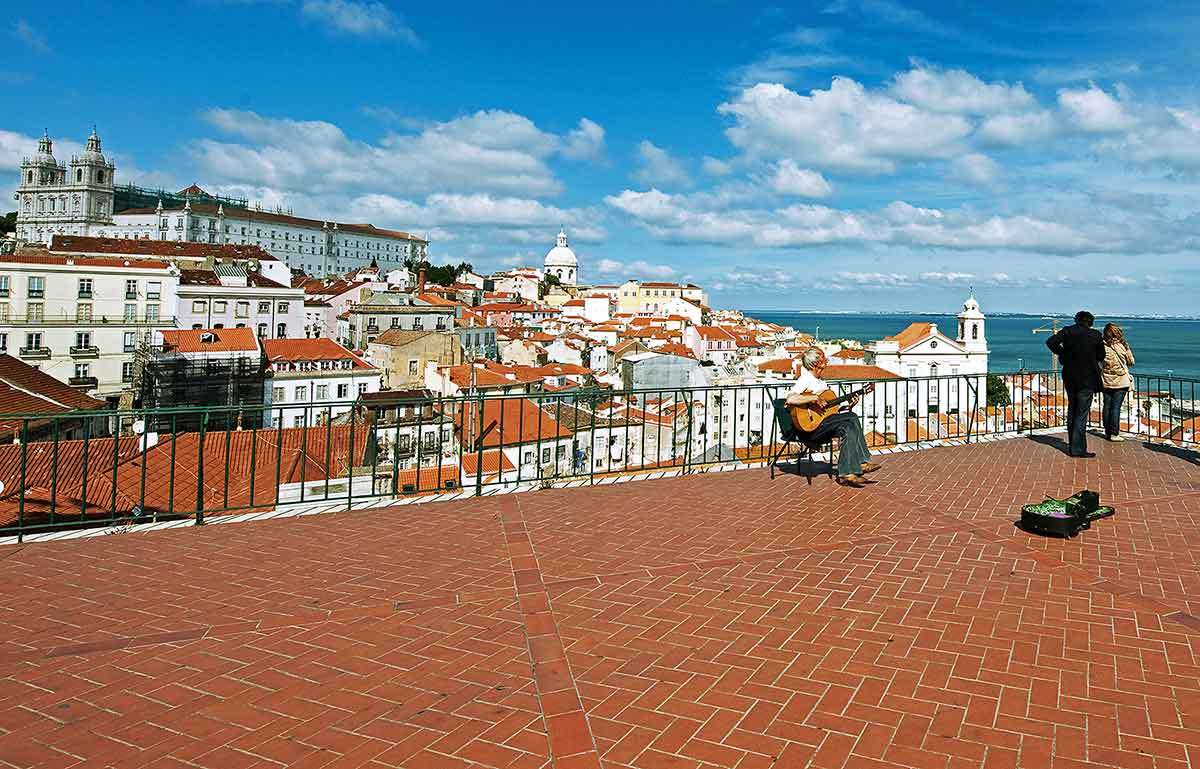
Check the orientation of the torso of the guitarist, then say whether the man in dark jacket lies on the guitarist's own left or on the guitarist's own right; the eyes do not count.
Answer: on the guitarist's own left

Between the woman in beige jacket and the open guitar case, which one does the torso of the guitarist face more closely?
the open guitar case

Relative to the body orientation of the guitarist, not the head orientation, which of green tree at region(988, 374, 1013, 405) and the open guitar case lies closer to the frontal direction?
the open guitar case

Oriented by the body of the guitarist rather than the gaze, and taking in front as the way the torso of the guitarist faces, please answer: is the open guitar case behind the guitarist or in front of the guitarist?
in front

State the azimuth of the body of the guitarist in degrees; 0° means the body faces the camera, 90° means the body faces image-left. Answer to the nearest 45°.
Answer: approximately 315°

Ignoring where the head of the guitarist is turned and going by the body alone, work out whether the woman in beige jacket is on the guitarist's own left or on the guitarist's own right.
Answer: on the guitarist's own left

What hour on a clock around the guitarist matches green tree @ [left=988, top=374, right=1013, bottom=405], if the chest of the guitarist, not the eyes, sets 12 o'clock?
The green tree is roughly at 8 o'clock from the guitarist.
